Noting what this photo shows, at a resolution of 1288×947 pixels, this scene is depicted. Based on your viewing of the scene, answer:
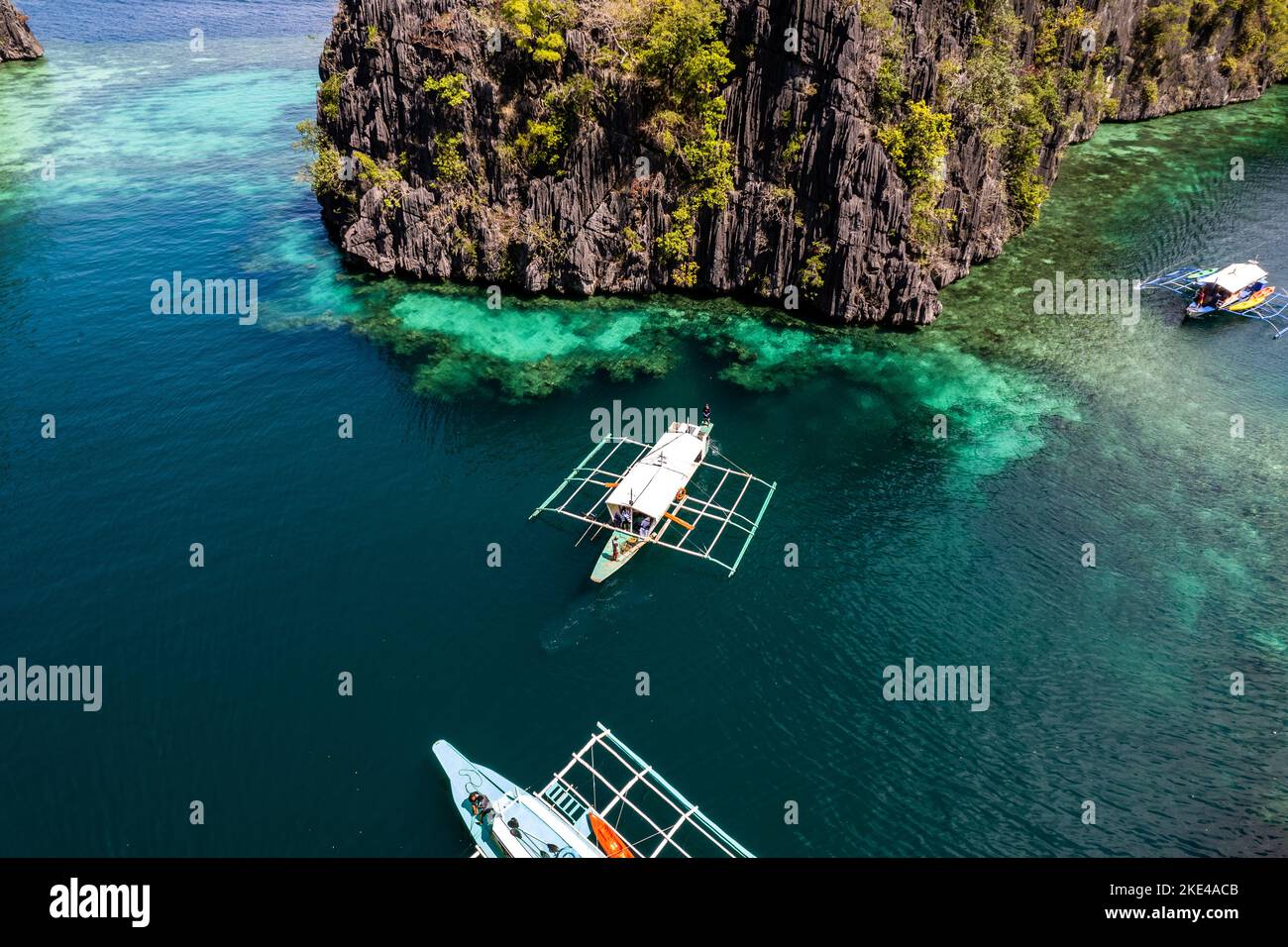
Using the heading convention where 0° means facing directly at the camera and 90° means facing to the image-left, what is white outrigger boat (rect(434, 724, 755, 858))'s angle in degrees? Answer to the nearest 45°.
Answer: approximately 135°
